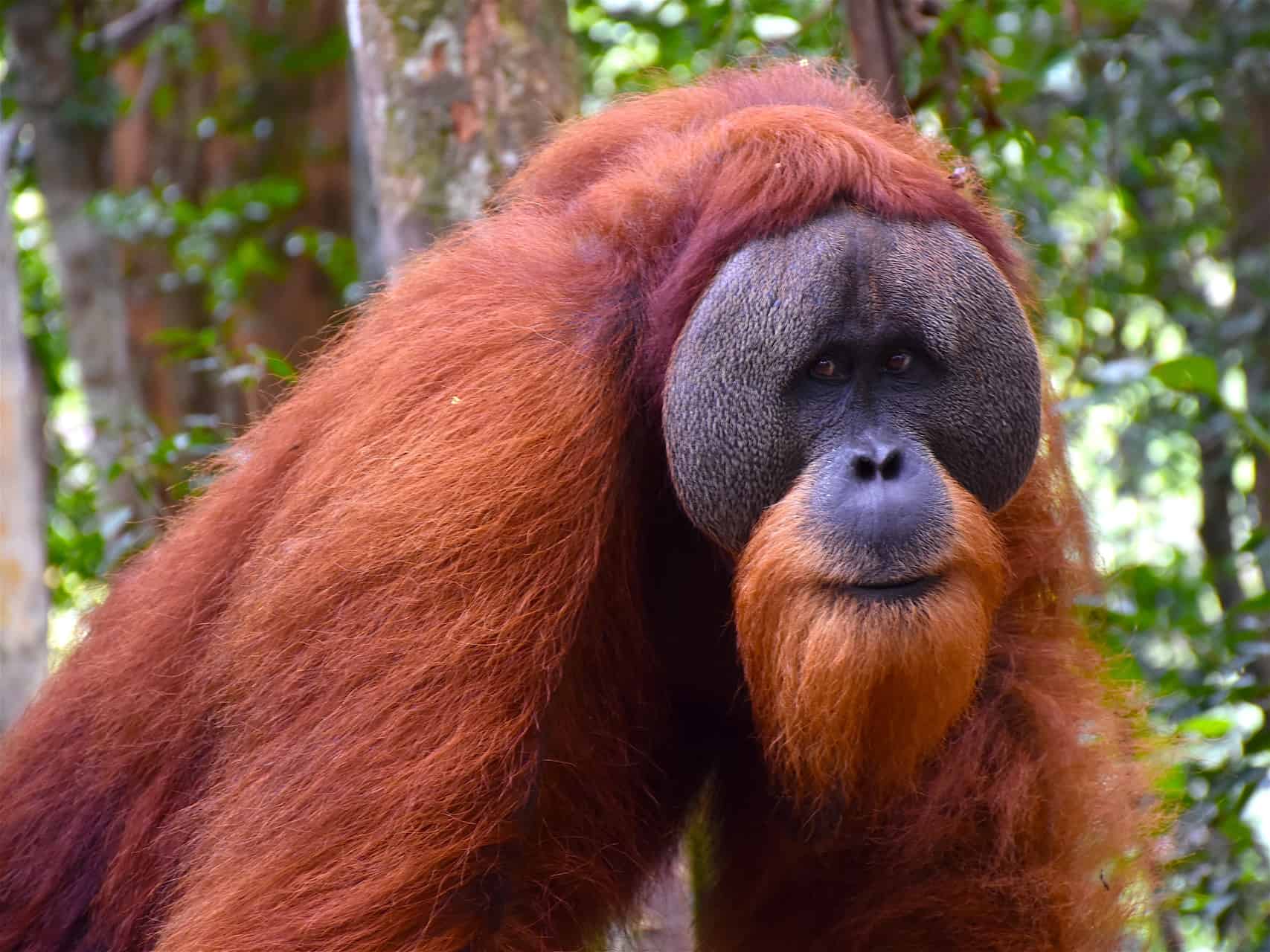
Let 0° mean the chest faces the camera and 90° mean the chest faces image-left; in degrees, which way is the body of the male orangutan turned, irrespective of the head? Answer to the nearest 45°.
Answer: approximately 315°

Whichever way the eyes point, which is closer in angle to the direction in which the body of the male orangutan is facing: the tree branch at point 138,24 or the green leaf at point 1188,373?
the green leaf

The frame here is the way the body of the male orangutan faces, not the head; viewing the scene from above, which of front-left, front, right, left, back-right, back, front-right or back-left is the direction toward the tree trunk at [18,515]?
back

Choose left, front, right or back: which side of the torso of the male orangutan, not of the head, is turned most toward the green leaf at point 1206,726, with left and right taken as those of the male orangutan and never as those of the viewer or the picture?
left

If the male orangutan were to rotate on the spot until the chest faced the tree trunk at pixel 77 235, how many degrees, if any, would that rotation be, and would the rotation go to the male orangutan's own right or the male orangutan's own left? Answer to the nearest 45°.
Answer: approximately 180°

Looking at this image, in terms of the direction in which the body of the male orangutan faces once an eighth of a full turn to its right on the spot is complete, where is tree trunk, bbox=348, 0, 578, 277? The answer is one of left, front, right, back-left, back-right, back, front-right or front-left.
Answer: back

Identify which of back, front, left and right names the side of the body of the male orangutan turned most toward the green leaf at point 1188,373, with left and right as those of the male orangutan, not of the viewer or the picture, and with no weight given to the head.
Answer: left

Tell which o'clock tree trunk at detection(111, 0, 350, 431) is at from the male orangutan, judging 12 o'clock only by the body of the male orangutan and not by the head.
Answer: The tree trunk is roughly at 7 o'clock from the male orangutan.
